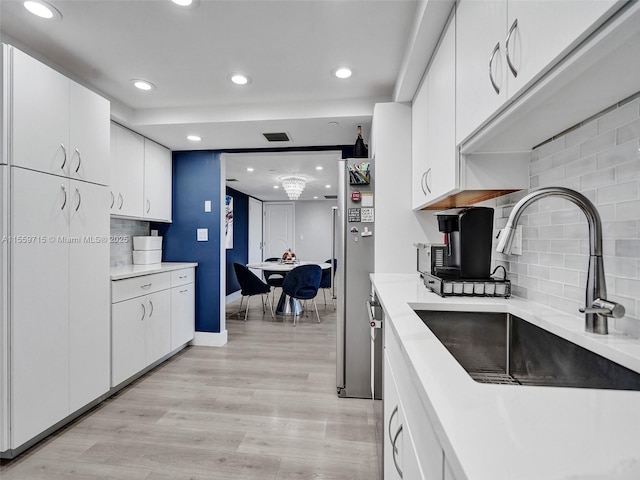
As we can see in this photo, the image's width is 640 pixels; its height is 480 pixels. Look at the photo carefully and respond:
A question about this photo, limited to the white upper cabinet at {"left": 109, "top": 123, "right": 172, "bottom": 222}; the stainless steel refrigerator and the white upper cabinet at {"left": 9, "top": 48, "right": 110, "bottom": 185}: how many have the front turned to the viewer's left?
1

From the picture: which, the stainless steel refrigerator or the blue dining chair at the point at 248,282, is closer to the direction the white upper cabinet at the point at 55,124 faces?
the stainless steel refrigerator

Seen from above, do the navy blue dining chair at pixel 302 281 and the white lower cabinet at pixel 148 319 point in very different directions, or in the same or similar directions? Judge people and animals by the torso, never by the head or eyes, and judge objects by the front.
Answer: very different directions

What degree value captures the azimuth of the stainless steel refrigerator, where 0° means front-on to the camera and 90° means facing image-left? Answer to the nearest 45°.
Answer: approximately 90°

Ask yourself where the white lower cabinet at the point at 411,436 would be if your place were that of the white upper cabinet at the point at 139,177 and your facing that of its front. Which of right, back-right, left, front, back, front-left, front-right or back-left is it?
front-right

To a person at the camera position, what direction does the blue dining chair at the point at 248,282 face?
facing away from the viewer and to the right of the viewer

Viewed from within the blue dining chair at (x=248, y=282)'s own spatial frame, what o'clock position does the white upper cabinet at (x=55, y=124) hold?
The white upper cabinet is roughly at 5 o'clock from the blue dining chair.

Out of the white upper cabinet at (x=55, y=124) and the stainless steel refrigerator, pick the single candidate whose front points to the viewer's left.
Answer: the stainless steel refrigerator

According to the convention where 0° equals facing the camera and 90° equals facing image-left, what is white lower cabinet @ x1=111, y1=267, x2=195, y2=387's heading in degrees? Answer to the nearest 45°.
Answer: approximately 315°

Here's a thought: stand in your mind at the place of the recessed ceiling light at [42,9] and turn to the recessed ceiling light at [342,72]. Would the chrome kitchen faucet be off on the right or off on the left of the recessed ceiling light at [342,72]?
right

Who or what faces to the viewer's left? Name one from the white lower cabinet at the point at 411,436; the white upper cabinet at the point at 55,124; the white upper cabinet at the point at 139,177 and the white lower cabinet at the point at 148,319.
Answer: the white lower cabinet at the point at 411,436

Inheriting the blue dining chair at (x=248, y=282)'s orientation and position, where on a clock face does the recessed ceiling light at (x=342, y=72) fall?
The recessed ceiling light is roughly at 4 o'clock from the blue dining chair.

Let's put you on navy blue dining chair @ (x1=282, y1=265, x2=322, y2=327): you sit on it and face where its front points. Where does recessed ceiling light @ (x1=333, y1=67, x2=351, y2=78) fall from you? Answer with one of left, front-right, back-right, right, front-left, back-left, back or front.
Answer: back-left

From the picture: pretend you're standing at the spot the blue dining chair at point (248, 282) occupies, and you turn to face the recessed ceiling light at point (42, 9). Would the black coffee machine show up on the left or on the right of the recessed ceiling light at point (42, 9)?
left
